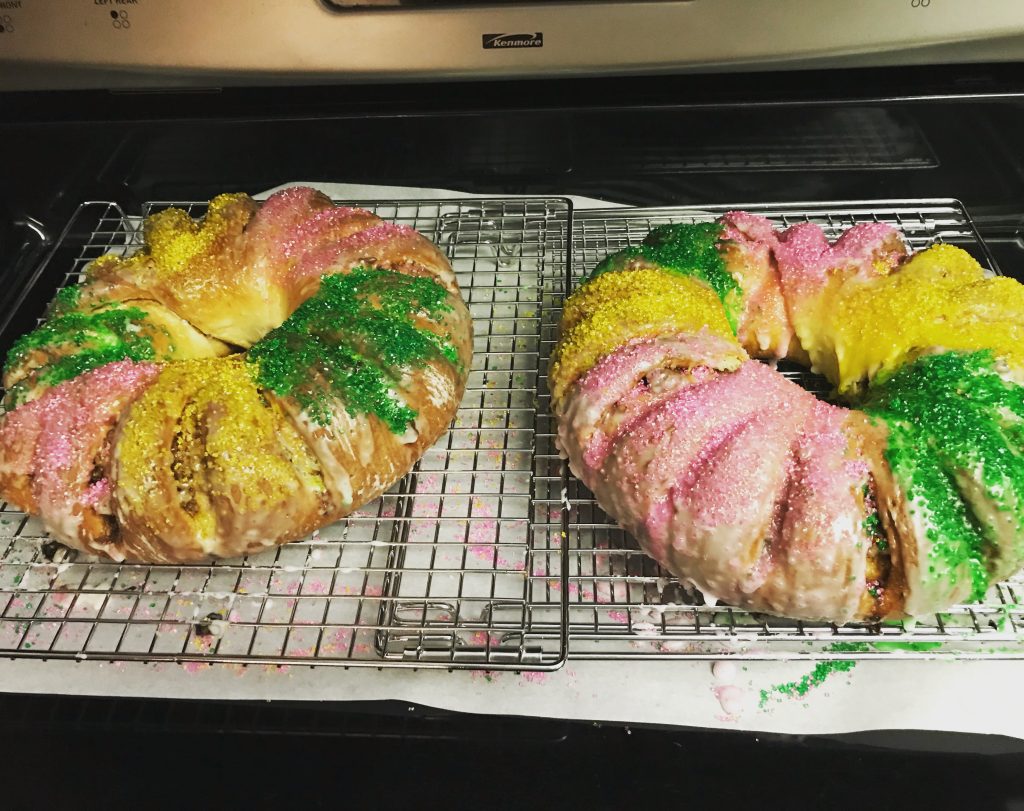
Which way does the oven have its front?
toward the camera
